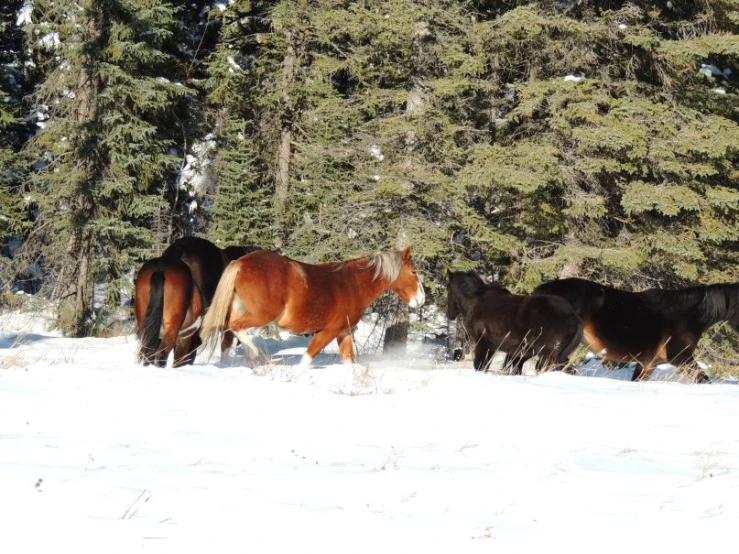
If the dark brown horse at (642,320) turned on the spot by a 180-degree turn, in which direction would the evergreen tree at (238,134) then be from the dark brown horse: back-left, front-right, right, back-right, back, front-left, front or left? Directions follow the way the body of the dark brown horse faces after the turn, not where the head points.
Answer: front-right

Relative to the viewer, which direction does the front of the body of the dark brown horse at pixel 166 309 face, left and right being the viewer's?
facing away from the viewer and to the right of the viewer

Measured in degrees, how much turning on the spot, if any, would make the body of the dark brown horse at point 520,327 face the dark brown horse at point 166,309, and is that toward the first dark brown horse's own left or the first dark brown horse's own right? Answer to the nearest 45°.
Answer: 0° — it already faces it

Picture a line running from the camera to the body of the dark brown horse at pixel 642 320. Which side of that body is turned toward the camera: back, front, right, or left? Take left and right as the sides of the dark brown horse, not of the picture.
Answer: right

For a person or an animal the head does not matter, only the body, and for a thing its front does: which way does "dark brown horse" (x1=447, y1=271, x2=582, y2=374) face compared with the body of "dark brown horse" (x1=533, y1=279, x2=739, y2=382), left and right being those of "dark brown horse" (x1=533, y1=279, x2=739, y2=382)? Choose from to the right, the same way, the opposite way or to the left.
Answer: the opposite way

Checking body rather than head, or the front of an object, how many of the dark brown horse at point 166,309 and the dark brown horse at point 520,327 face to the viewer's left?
1

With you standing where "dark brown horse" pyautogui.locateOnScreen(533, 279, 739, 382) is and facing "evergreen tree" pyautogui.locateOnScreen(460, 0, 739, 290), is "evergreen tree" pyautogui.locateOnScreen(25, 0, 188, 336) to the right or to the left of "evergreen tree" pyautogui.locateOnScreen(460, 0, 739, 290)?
left

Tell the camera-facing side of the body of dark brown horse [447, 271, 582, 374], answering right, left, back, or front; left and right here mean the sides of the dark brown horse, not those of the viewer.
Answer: left

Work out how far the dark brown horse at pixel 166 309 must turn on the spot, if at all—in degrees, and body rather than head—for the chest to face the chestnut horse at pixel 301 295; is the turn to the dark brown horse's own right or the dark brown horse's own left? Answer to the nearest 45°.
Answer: approximately 45° to the dark brown horse's own right

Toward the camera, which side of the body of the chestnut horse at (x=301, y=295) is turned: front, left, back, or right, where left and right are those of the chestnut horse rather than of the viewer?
right

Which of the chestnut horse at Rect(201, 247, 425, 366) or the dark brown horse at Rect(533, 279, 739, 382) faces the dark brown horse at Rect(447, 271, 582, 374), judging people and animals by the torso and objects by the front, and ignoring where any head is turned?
the chestnut horse

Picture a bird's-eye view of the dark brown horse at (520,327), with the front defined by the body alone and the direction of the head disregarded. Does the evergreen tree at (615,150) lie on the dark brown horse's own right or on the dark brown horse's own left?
on the dark brown horse's own right

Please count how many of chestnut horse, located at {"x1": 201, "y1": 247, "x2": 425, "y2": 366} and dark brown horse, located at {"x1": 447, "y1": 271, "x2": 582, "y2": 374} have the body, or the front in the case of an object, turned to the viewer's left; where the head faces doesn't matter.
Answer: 1
